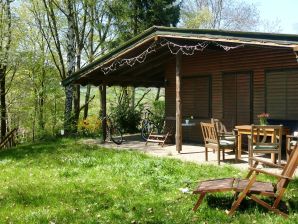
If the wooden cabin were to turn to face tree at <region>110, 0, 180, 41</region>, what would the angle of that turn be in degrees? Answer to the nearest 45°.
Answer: approximately 135° to its right

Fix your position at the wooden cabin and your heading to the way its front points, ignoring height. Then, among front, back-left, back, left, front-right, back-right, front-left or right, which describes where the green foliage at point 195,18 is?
back-right

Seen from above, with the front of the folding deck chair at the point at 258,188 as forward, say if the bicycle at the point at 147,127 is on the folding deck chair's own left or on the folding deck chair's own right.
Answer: on the folding deck chair's own right

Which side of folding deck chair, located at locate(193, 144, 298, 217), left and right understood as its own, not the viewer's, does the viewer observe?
left

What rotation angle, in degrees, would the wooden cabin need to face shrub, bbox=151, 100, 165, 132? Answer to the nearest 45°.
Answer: approximately 90° to its right

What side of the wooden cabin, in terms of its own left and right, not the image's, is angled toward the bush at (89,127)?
right

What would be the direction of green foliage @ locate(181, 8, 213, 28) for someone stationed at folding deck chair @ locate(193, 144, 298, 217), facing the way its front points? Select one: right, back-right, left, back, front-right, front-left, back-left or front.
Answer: right

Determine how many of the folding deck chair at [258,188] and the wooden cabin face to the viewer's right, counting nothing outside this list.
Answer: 0
